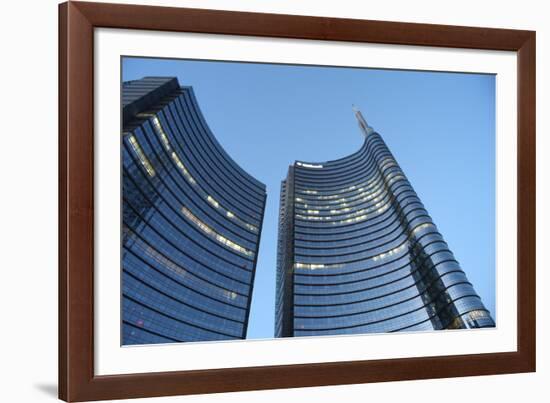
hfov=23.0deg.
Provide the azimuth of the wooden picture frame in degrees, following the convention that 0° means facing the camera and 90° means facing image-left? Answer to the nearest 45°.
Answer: approximately 315°
